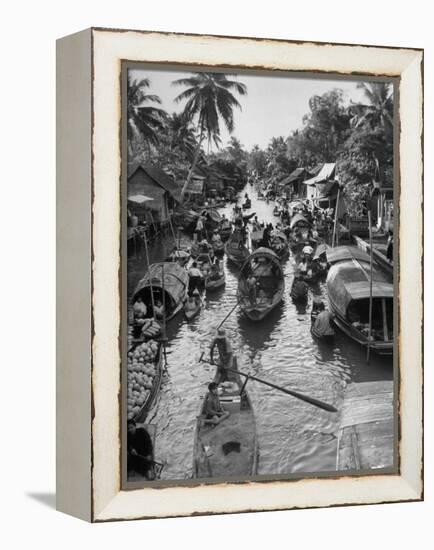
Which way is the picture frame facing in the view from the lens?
facing the viewer and to the right of the viewer
